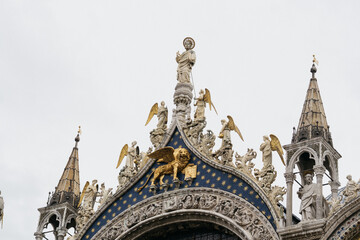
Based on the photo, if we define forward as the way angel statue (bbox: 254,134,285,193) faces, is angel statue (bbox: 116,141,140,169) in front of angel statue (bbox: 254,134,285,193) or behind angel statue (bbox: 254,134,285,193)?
in front

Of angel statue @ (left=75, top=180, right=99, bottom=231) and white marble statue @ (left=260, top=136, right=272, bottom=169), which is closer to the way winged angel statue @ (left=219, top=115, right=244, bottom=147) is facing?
the angel statue

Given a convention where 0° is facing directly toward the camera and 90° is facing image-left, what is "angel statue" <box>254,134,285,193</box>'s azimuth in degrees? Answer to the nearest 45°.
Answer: approximately 90°

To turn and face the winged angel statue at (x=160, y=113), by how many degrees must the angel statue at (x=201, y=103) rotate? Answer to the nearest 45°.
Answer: approximately 45° to its right

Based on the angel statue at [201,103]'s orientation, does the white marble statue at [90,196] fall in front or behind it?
in front

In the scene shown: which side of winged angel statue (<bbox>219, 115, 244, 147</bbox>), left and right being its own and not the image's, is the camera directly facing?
left

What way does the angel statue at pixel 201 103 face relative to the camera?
to the viewer's left

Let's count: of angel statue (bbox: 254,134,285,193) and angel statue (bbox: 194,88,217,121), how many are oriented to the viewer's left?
2
